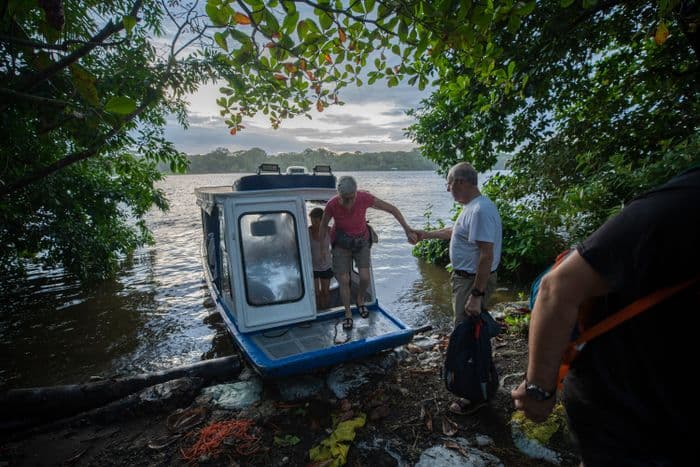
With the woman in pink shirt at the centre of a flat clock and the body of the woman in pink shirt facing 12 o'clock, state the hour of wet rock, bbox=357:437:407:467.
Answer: The wet rock is roughly at 12 o'clock from the woman in pink shirt.

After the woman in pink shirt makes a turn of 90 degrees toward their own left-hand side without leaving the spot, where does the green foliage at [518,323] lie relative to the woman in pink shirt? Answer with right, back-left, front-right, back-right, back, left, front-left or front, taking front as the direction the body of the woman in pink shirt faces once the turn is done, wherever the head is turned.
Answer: front

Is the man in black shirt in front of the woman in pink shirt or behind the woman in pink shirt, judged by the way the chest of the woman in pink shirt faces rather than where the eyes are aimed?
in front

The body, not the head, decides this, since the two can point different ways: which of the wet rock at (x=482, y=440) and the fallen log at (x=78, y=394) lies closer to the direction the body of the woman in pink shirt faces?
the wet rock

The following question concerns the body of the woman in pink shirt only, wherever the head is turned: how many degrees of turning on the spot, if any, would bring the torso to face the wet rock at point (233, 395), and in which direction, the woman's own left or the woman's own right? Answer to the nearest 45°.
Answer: approximately 45° to the woman's own right

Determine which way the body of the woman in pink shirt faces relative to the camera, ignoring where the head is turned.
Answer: toward the camera

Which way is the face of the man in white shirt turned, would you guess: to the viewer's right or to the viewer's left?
to the viewer's left

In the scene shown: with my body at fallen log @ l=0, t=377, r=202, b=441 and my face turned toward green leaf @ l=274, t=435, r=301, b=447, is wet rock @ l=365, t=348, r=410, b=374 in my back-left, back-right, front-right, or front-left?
front-left
